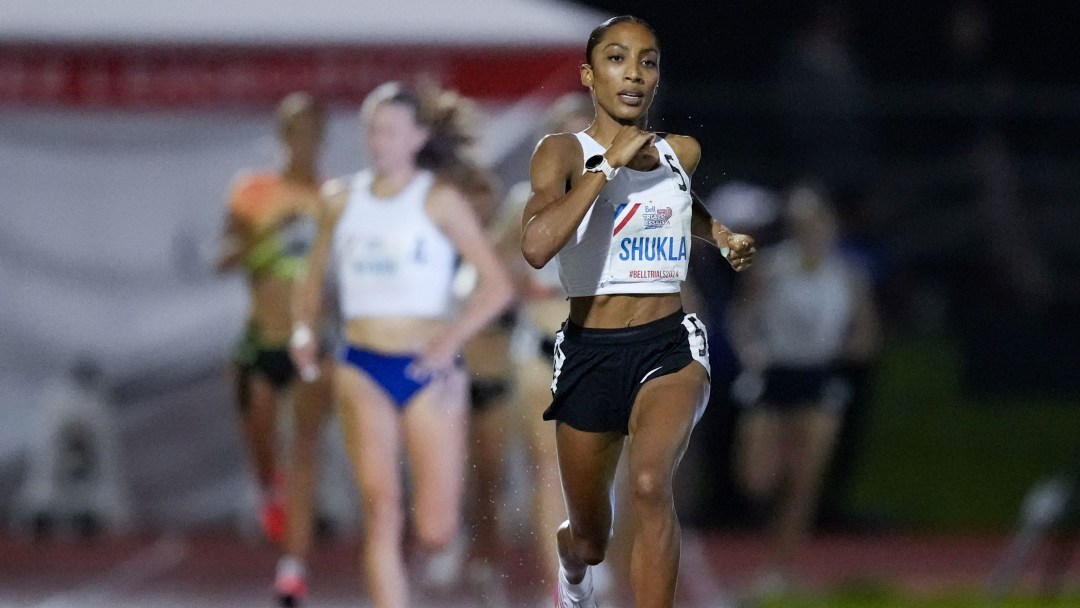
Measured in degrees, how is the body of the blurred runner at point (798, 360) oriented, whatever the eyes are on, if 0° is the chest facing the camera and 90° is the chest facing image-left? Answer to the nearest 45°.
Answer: approximately 0°

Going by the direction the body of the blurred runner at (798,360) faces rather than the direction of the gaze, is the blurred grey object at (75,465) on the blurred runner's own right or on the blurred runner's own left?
on the blurred runner's own right

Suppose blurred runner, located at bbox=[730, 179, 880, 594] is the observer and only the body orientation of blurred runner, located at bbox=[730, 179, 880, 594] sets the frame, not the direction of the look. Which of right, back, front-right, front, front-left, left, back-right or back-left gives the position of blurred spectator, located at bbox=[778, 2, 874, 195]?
back

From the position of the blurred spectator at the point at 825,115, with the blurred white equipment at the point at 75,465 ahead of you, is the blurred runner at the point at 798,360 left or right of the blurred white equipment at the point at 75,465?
left
